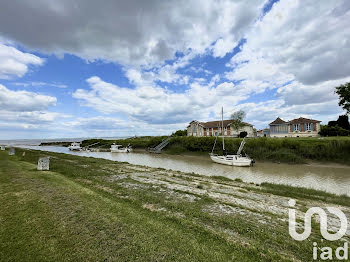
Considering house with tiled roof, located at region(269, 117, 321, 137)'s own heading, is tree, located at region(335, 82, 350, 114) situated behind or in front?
in front

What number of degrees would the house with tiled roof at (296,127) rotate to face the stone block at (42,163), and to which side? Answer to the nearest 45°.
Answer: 0° — it already faces it

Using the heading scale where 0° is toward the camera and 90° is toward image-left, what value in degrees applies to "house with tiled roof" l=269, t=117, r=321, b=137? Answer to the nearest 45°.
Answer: approximately 0°

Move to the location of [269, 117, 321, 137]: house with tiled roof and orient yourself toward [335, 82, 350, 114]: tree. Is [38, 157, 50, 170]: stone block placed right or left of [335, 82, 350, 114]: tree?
right
